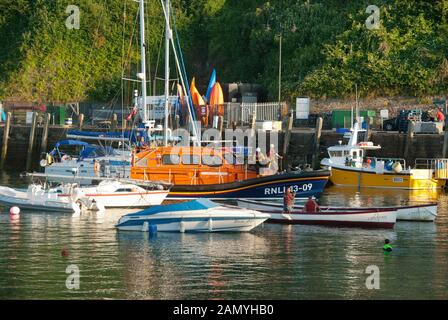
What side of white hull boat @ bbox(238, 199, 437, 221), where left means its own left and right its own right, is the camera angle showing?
right

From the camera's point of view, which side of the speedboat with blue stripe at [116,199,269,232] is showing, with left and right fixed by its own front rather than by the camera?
right

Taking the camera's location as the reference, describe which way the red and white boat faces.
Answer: facing to the right of the viewer

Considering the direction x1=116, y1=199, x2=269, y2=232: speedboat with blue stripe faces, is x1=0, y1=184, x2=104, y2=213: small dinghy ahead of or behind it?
behind
